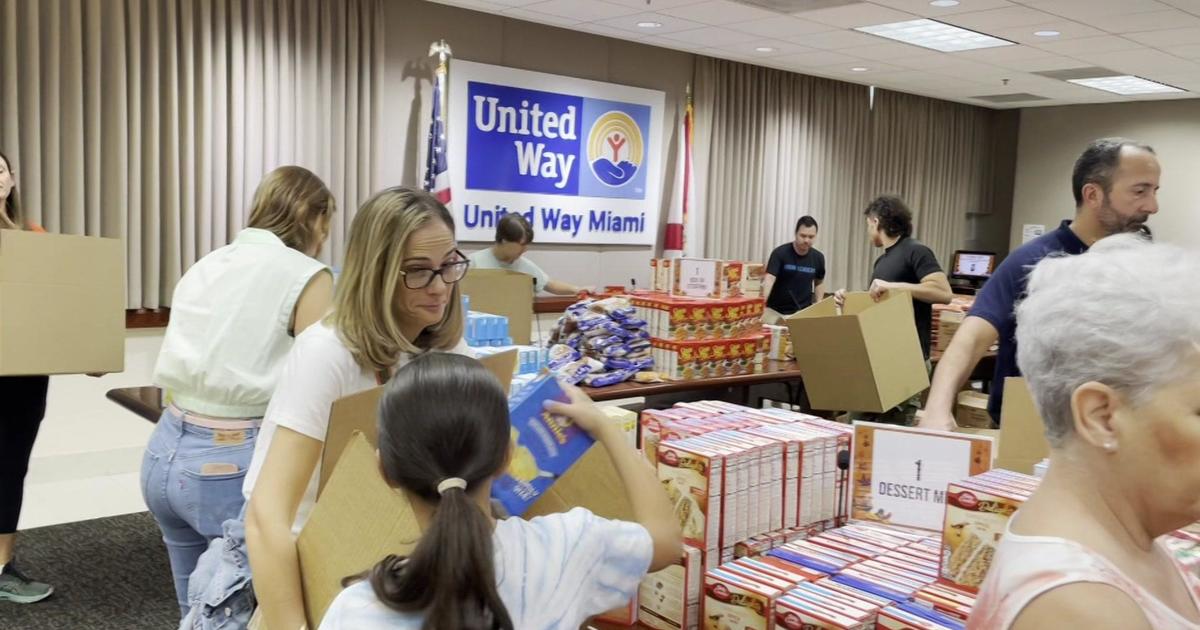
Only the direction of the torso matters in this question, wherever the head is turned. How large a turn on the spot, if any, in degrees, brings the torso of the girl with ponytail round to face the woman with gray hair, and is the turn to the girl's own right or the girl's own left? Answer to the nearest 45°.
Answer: approximately 135° to the girl's own right

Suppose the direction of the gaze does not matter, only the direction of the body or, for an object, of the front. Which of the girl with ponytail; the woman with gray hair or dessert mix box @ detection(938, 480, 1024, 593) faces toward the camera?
the dessert mix box

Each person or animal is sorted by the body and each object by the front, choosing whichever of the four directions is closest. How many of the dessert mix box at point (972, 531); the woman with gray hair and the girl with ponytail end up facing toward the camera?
1

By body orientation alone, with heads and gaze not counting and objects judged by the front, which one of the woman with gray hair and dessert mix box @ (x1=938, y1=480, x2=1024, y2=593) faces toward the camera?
the dessert mix box

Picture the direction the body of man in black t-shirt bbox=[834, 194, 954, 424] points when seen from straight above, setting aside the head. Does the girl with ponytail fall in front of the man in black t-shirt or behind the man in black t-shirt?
in front

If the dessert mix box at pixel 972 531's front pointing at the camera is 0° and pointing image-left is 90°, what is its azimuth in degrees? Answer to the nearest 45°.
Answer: approximately 0°

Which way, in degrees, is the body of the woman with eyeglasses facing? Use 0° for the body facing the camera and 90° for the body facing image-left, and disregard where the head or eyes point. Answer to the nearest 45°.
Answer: approximately 315°

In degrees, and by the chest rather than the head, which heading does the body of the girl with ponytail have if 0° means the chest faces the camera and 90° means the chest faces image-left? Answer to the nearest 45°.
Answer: approximately 180°

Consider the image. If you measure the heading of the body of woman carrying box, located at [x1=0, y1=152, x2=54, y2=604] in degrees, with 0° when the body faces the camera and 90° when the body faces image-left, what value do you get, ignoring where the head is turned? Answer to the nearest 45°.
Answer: approximately 315°

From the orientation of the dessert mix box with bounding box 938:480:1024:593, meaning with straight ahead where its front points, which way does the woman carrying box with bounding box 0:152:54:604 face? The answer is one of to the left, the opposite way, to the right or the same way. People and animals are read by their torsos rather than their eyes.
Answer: to the left

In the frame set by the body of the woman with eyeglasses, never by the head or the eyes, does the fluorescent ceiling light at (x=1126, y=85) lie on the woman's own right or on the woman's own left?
on the woman's own left

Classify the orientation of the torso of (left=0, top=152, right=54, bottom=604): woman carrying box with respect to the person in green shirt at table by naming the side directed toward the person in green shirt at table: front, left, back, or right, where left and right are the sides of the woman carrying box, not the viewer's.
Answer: left

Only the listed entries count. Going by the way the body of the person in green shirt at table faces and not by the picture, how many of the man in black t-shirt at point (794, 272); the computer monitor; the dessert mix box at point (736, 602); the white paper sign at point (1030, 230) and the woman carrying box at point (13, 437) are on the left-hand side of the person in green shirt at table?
3
